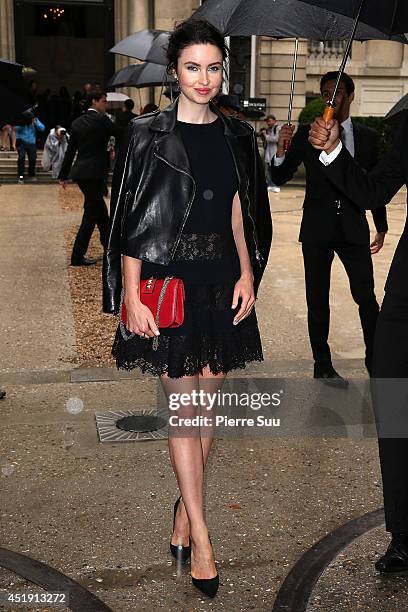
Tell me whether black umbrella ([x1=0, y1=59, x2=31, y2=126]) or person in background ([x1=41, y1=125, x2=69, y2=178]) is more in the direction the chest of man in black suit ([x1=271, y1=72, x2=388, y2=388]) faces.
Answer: the black umbrella

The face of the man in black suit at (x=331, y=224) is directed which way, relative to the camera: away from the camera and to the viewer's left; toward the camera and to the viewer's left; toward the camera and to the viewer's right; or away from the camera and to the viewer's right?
toward the camera and to the viewer's left

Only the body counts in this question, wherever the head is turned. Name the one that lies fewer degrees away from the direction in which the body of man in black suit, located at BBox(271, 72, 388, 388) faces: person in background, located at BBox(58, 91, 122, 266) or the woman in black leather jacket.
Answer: the woman in black leather jacket

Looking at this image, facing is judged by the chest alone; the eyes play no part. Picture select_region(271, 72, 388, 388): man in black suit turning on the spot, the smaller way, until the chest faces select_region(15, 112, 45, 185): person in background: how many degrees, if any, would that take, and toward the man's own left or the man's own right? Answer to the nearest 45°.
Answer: approximately 135° to the man's own right

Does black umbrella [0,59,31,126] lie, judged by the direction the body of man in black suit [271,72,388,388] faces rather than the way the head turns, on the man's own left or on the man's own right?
on the man's own right

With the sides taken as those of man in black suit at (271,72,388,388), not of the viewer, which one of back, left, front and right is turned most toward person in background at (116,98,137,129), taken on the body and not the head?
back

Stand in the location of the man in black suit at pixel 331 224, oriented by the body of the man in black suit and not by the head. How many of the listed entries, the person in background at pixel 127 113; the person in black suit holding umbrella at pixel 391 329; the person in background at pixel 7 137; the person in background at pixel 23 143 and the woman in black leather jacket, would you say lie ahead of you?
2

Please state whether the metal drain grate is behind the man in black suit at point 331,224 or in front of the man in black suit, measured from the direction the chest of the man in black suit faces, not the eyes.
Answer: in front

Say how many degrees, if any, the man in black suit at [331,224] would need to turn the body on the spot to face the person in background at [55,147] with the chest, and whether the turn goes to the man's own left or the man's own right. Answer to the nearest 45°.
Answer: approximately 135° to the man's own right

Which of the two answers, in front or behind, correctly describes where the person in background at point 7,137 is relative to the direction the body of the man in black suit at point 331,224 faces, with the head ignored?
behind

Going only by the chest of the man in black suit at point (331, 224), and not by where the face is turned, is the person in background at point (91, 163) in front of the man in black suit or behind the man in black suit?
behind

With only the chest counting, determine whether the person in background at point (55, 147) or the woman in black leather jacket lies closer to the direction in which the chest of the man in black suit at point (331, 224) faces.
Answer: the woman in black leather jacket

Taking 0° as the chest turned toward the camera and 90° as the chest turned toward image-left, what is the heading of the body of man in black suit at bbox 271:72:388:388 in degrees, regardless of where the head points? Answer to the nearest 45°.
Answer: approximately 0°
